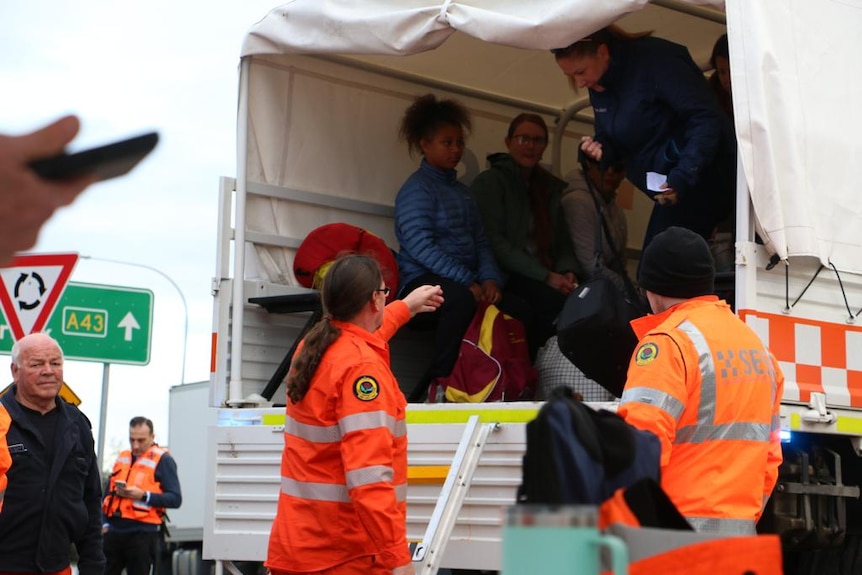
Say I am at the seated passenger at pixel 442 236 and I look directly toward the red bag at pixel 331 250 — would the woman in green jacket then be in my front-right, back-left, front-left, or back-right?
back-right

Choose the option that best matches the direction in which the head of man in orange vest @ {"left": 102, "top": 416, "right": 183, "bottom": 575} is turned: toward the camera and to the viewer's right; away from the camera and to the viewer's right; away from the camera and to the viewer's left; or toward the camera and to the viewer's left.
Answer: toward the camera and to the viewer's left

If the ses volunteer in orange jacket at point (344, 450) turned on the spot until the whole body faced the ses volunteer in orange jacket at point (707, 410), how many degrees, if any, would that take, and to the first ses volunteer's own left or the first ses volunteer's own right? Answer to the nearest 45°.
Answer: approximately 90° to the first ses volunteer's own right

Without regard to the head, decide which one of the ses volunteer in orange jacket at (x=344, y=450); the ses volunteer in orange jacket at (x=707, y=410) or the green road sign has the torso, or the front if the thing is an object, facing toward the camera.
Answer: the green road sign

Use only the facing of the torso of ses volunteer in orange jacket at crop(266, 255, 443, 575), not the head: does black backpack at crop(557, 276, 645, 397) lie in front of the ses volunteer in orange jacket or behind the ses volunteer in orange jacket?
in front

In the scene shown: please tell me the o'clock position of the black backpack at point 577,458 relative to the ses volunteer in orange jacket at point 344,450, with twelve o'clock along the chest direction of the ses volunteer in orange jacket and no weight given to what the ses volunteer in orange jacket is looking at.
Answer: The black backpack is roughly at 4 o'clock from the ses volunteer in orange jacket.

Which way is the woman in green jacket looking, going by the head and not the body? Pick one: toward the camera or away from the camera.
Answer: toward the camera

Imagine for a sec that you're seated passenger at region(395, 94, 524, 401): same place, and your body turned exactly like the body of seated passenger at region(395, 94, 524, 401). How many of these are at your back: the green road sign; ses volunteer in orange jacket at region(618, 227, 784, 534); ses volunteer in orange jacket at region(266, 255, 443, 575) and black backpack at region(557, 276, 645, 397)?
1

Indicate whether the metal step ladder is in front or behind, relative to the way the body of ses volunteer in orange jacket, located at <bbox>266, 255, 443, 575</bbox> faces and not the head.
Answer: in front

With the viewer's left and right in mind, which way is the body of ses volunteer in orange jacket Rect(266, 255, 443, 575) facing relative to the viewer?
facing away from the viewer and to the right of the viewer

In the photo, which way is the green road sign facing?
toward the camera

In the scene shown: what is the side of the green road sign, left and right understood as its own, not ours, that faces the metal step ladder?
front

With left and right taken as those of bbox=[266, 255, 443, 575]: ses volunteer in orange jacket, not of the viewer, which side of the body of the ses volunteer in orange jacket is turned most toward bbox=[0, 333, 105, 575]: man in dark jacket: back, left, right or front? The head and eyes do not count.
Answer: left

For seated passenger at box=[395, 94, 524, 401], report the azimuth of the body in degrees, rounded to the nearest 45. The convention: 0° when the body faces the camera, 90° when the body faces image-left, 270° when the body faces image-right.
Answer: approximately 315°

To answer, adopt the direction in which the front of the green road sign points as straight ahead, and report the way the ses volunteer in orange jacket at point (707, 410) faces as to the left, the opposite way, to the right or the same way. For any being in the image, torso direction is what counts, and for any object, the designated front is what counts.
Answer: the opposite way

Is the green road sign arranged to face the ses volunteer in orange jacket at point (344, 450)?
yes

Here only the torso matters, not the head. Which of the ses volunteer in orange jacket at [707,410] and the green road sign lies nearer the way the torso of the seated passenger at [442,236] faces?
the ses volunteer in orange jacket

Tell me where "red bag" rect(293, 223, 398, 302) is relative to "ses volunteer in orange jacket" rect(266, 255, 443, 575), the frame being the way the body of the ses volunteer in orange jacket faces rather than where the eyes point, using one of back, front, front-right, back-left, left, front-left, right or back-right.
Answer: front-left
